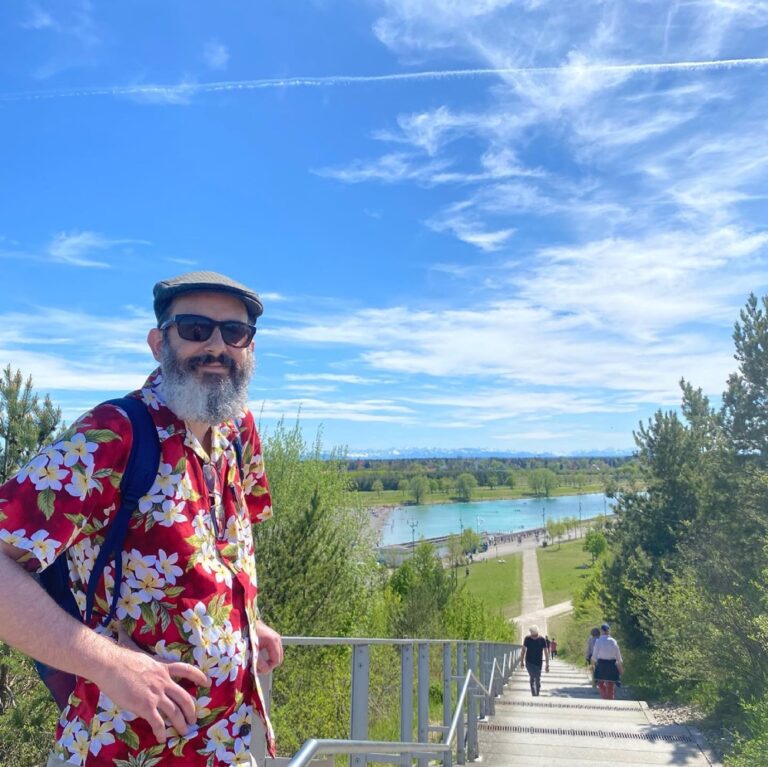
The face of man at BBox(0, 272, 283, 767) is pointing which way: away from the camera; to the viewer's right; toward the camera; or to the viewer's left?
toward the camera

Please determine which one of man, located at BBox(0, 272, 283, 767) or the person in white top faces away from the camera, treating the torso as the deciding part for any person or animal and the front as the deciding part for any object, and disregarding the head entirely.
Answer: the person in white top

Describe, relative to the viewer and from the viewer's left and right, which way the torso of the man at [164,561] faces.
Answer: facing the viewer and to the right of the viewer

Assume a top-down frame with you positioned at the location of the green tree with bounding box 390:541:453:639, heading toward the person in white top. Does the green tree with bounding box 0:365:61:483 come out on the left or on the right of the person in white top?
right

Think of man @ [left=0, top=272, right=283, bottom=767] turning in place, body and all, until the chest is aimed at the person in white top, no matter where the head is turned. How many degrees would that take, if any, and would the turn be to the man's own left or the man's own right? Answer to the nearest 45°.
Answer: approximately 90° to the man's own left

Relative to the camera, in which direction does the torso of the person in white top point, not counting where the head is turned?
away from the camera

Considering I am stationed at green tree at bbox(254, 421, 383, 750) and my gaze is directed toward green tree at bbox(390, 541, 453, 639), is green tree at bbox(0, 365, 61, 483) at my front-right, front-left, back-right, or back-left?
back-left
